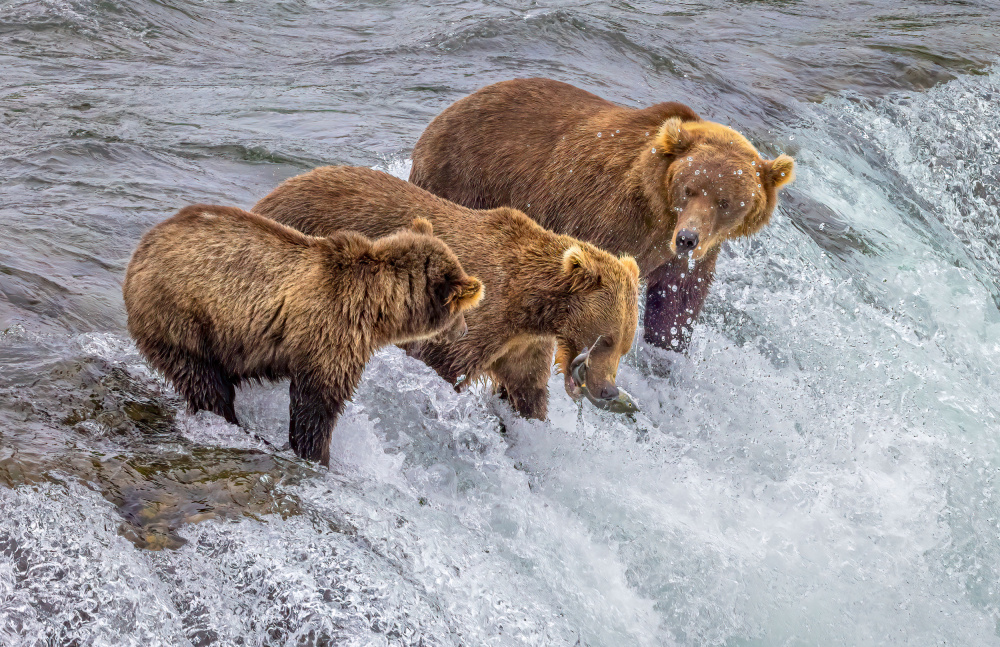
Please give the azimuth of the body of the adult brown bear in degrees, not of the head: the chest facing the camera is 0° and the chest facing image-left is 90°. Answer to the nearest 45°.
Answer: approximately 315°

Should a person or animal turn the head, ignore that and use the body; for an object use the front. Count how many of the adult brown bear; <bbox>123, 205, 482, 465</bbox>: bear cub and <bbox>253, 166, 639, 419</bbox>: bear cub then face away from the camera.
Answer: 0

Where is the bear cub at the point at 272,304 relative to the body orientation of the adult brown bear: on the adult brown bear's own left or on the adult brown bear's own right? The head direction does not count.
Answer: on the adult brown bear's own right

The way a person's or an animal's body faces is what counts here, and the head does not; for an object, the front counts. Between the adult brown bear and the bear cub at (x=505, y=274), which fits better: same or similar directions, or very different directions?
same or similar directions

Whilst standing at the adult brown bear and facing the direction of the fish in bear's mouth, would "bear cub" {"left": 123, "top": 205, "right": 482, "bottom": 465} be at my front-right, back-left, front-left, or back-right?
front-right

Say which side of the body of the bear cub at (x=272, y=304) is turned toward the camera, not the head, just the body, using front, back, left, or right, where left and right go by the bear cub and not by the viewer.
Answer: right

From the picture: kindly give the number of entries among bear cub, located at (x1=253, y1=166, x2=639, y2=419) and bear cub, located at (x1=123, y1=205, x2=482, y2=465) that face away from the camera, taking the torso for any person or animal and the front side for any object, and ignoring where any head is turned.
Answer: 0

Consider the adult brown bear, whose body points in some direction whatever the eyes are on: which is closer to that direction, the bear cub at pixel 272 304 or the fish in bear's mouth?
the fish in bear's mouth

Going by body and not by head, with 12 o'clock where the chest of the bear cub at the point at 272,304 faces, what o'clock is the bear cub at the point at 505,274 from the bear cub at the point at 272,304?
the bear cub at the point at 505,274 is roughly at 11 o'clock from the bear cub at the point at 272,304.

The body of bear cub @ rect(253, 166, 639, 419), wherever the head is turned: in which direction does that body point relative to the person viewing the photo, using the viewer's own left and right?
facing the viewer and to the right of the viewer

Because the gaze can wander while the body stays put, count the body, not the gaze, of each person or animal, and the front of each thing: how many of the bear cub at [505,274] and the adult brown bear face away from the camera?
0

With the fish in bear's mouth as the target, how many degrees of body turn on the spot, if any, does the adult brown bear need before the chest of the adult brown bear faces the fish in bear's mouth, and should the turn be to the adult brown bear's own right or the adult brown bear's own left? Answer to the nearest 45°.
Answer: approximately 45° to the adult brown bear's own right
